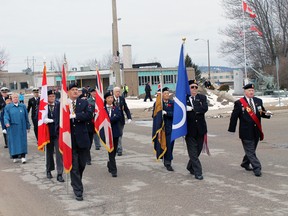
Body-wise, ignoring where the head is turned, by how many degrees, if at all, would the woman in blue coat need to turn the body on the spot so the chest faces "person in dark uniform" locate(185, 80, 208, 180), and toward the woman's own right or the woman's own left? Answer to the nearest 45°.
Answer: approximately 45° to the woman's own left

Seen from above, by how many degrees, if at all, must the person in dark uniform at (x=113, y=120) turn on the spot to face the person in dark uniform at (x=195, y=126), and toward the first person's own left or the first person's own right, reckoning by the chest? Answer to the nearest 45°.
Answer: approximately 45° to the first person's own left

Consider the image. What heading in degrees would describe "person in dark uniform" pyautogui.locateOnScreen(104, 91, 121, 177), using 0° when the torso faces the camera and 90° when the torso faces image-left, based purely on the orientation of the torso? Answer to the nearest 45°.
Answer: approximately 0°

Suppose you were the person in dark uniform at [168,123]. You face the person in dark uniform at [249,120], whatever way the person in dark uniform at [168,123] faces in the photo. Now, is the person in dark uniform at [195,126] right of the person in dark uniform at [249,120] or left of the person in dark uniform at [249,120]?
right

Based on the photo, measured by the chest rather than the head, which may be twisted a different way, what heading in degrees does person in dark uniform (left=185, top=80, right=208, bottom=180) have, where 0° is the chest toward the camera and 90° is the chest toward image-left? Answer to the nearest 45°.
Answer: approximately 0°

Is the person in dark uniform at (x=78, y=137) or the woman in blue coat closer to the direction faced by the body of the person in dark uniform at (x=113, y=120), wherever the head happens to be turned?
the person in dark uniform

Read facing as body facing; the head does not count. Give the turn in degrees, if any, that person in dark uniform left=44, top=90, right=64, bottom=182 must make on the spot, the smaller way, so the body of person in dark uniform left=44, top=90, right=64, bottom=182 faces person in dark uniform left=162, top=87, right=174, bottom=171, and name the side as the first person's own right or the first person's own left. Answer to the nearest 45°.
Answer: approximately 90° to the first person's own left
